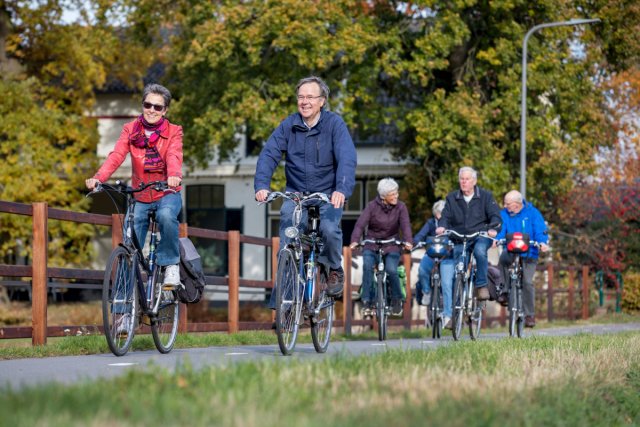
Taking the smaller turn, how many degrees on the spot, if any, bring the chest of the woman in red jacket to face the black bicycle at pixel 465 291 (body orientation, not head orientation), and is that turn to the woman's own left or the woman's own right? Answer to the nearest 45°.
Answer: approximately 180°

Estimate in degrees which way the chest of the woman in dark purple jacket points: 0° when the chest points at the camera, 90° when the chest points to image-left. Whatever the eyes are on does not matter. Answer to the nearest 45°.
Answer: approximately 0°

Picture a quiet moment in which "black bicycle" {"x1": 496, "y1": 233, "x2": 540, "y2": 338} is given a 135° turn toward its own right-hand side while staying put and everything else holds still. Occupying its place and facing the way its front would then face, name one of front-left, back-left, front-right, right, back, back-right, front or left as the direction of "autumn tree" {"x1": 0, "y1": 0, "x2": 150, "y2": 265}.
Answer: front

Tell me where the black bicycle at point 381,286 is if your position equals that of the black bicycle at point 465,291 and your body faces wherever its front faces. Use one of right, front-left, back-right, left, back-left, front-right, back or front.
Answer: back-right

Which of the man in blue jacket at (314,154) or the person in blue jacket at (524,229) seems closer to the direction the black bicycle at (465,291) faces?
the man in blue jacket

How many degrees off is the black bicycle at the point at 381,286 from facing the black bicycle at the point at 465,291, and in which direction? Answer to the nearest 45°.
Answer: approximately 45° to its left

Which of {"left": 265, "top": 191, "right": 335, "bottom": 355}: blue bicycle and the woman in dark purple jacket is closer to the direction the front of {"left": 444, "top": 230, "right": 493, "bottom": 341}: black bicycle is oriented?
the blue bicycle

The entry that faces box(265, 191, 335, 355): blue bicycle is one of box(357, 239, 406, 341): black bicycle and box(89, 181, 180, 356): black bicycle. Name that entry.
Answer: box(357, 239, 406, 341): black bicycle

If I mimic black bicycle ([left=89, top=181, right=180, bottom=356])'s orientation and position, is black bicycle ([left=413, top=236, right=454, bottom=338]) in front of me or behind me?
behind

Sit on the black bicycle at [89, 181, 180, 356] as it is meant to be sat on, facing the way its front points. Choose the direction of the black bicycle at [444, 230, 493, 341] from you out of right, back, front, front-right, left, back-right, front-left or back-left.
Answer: back

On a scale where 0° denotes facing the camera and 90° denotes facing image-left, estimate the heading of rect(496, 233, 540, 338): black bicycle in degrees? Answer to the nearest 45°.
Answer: approximately 0°

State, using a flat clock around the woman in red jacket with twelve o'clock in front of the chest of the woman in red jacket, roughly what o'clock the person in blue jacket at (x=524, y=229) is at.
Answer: The person in blue jacket is roughly at 6 o'clock from the woman in red jacket.
